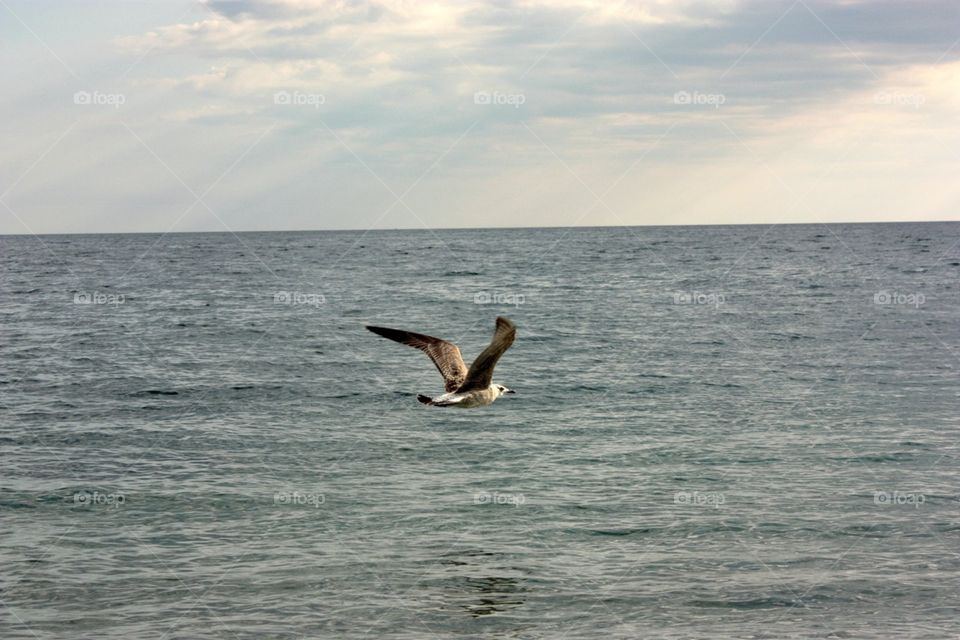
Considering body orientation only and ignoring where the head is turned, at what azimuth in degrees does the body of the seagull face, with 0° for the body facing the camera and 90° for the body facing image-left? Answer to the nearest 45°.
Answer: approximately 270°
